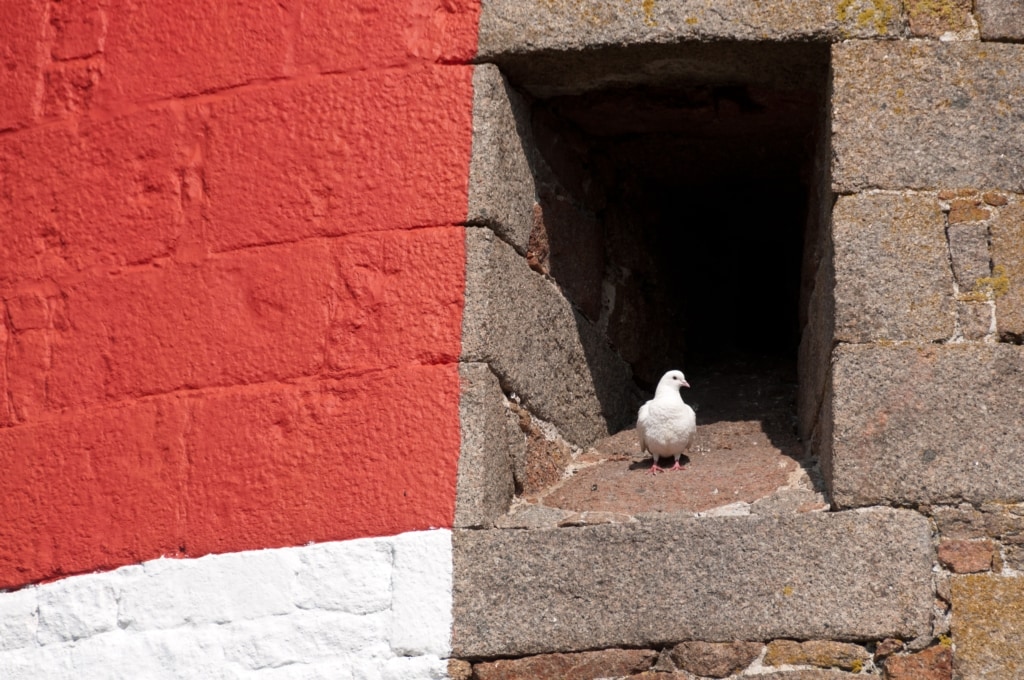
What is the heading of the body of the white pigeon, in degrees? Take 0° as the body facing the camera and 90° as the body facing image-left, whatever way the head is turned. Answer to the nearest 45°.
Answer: approximately 0°

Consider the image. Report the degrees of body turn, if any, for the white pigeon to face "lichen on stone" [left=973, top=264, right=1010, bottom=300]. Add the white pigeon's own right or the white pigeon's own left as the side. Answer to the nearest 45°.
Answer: approximately 45° to the white pigeon's own left
